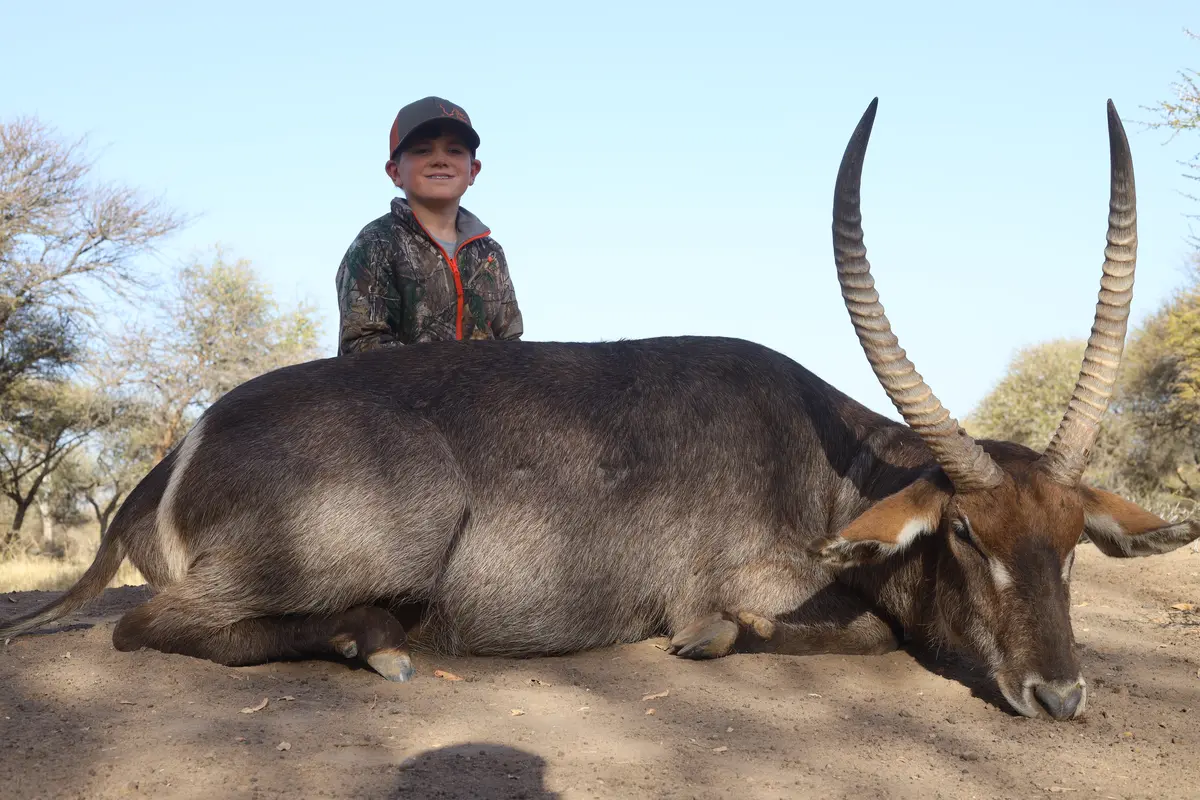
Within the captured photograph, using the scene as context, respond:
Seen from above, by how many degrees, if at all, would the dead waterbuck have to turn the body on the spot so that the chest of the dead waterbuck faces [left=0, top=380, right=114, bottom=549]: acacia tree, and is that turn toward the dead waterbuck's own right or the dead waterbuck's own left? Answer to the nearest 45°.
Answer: approximately 135° to the dead waterbuck's own left

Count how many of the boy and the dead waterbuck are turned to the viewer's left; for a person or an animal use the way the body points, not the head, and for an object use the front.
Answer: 0

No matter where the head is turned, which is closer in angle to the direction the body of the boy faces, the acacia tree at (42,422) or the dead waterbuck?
the dead waterbuck

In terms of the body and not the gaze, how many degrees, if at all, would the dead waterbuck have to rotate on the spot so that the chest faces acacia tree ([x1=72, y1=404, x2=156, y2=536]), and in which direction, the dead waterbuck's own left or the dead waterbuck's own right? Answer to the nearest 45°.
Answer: approximately 135° to the dead waterbuck's own left

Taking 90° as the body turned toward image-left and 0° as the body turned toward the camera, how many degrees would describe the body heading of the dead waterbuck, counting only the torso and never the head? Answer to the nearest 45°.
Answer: approximately 270°

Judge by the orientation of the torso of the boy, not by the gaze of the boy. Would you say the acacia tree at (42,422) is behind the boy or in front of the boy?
behind

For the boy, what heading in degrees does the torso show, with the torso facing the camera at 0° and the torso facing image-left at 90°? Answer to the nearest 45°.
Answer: approximately 315°
